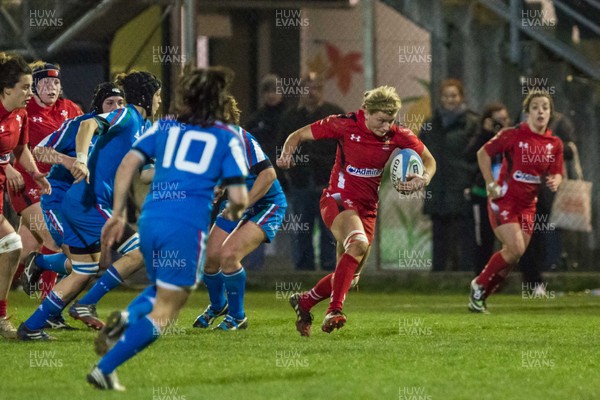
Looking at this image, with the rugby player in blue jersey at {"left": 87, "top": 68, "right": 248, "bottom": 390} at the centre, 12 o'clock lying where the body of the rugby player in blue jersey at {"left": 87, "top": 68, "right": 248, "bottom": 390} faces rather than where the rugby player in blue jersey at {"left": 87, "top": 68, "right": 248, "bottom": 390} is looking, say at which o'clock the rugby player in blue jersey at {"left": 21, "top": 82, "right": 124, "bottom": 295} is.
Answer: the rugby player in blue jersey at {"left": 21, "top": 82, "right": 124, "bottom": 295} is roughly at 10 o'clock from the rugby player in blue jersey at {"left": 87, "top": 68, "right": 248, "bottom": 390}.

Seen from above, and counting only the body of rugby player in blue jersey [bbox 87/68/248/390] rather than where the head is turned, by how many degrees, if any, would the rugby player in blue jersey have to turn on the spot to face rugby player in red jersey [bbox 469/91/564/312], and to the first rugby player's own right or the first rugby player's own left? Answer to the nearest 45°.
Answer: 0° — they already face them

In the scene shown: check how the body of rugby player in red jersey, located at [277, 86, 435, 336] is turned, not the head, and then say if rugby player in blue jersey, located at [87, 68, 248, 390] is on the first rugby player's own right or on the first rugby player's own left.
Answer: on the first rugby player's own right

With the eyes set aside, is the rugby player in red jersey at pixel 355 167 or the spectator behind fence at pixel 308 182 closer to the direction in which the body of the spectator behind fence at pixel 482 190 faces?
the rugby player in red jersey

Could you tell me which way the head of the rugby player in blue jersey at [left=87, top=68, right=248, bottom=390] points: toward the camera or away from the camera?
away from the camera

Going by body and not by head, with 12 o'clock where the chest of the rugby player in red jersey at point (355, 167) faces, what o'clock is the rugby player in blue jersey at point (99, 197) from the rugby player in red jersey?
The rugby player in blue jersey is roughly at 4 o'clock from the rugby player in red jersey.

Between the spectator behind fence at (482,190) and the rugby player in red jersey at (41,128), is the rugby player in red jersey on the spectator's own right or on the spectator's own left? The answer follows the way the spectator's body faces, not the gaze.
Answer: on the spectator's own right

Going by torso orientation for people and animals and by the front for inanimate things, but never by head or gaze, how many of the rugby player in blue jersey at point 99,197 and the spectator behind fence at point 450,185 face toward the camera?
1

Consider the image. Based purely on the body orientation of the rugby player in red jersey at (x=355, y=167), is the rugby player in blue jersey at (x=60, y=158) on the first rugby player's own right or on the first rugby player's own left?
on the first rugby player's own right
